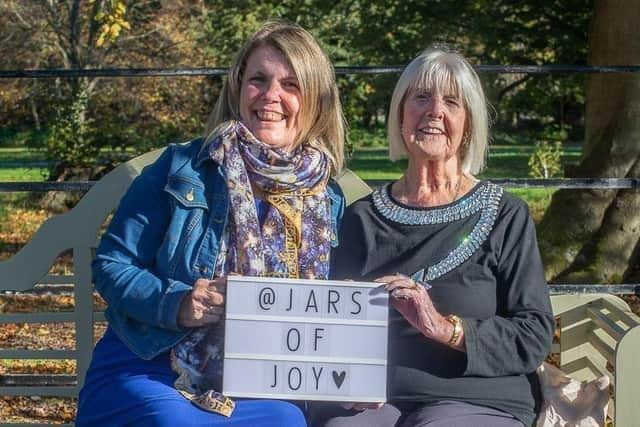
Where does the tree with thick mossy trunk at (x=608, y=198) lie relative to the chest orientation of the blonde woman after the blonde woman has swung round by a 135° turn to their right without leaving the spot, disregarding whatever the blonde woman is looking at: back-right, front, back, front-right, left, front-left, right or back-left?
back-right

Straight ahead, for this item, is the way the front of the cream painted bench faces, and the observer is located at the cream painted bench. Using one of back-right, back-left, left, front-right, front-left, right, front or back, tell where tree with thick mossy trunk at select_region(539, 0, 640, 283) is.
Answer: back-left

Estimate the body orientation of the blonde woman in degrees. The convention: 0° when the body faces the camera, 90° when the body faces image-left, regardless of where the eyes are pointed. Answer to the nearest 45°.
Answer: approximately 315°

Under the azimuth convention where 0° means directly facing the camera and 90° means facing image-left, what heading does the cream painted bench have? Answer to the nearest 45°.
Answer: approximately 0°
